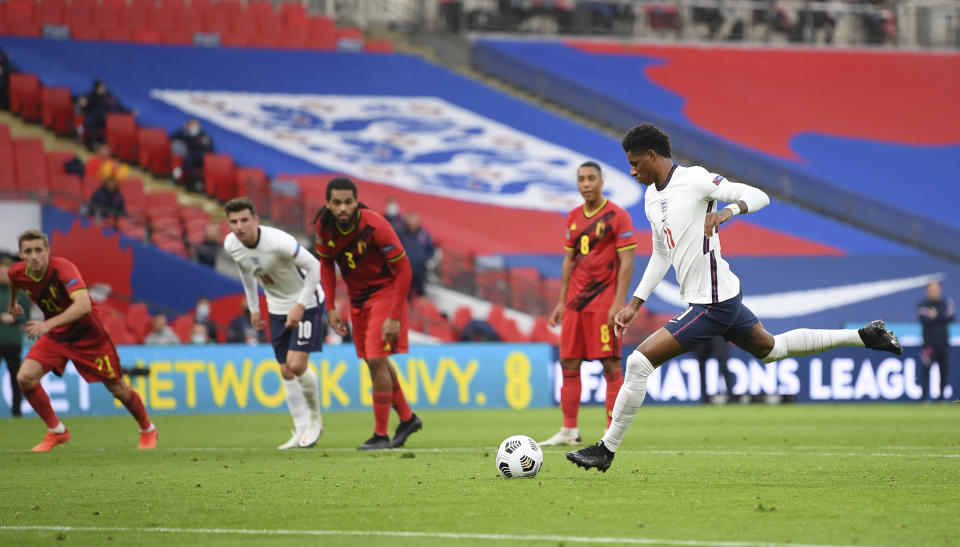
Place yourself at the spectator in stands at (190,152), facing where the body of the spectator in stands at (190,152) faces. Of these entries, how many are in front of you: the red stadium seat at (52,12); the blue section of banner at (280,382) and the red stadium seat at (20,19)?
1

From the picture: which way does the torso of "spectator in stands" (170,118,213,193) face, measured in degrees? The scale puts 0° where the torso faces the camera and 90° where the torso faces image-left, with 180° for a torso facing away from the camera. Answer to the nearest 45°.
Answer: approximately 0°

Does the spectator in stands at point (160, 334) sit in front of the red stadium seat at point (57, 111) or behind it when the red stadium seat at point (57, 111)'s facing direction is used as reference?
in front

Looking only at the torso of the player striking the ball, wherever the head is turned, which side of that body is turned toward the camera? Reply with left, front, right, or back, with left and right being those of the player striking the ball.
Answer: left

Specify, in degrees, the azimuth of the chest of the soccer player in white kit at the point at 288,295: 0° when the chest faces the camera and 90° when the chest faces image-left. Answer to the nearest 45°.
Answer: approximately 45°

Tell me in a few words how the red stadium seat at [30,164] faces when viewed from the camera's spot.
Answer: facing the viewer and to the right of the viewer

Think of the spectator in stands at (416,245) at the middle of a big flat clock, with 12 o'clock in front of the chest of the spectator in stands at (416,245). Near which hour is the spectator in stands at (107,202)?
the spectator in stands at (107,202) is roughly at 3 o'clock from the spectator in stands at (416,245).

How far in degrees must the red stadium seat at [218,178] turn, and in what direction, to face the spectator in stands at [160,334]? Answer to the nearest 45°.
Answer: approximately 45° to its right

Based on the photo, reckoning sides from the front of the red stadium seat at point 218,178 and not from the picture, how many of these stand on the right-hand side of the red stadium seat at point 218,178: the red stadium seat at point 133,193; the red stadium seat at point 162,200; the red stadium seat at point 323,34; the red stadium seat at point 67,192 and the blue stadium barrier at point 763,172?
3

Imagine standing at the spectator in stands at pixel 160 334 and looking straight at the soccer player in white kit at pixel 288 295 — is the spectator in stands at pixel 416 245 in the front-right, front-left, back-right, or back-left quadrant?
back-left

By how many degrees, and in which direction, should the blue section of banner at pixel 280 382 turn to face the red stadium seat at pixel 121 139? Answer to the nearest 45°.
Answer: approximately 180°
